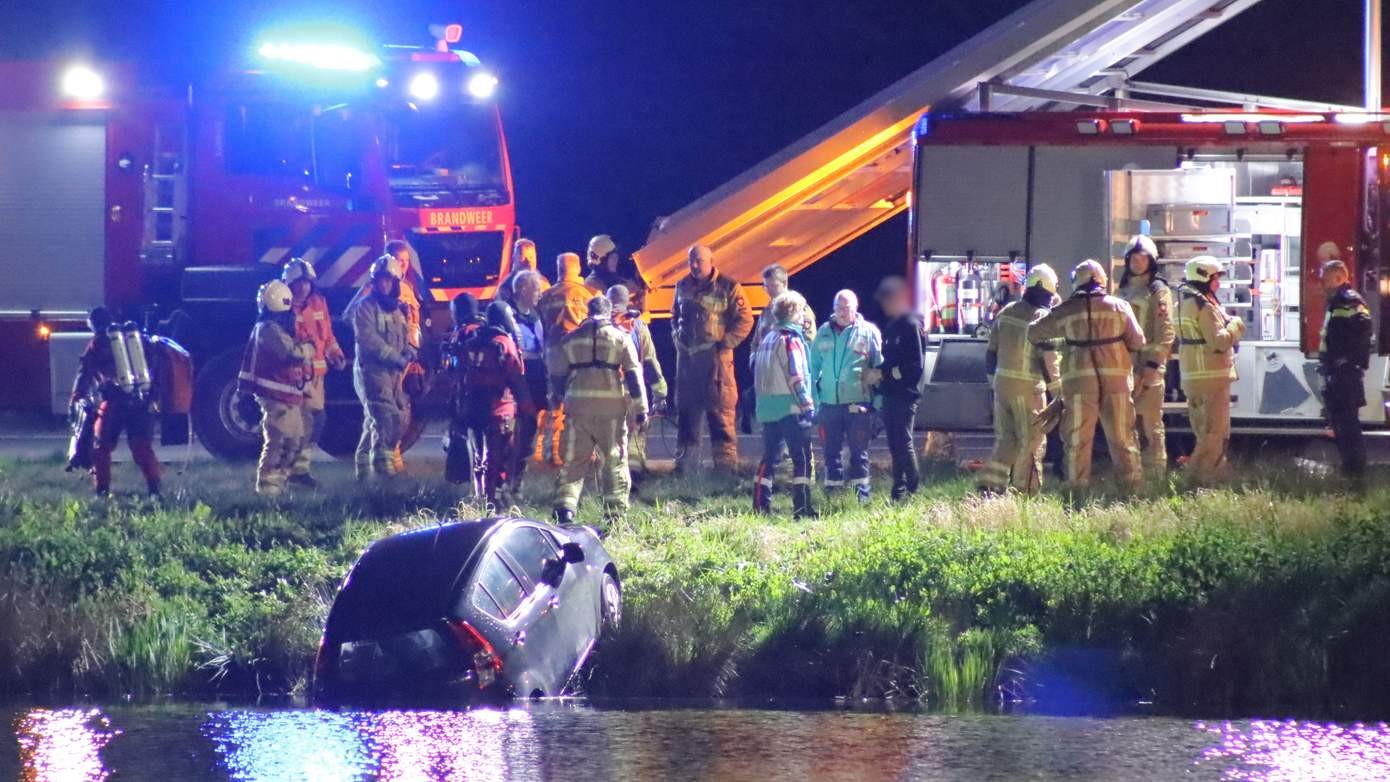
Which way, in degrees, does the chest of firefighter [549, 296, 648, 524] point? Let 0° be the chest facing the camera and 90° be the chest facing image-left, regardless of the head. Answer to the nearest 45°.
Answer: approximately 180°

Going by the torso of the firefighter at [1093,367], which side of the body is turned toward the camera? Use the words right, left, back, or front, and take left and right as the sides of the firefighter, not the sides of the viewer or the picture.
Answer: back

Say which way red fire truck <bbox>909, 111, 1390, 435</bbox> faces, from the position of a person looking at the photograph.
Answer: facing to the right of the viewer

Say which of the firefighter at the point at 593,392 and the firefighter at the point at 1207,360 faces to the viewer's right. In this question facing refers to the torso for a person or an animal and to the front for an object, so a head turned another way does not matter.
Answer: the firefighter at the point at 1207,360

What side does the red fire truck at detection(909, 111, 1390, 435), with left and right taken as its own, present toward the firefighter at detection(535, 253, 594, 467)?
back

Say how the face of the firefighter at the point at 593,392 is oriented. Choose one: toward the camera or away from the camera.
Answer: away from the camera

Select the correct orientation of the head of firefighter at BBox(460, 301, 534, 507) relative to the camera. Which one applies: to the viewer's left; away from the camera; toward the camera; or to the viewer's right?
away from the camera

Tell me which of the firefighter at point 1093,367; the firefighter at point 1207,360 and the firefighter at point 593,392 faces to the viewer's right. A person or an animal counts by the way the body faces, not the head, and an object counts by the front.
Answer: the firefighter at point 1207,360

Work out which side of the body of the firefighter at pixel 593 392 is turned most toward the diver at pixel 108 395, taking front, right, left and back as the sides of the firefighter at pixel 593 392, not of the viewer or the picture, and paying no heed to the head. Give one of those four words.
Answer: left

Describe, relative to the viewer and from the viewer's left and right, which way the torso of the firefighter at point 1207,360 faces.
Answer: facing to the right of the viewer

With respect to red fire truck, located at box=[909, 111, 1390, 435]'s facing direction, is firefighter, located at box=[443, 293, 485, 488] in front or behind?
behind
